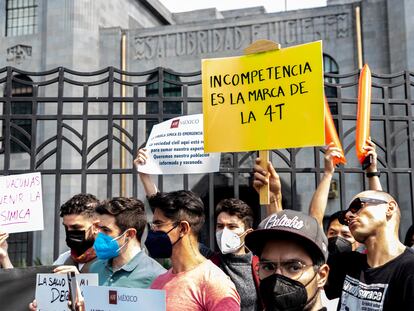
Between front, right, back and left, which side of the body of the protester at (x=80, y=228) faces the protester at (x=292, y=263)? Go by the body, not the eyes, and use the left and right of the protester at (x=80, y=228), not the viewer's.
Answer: left

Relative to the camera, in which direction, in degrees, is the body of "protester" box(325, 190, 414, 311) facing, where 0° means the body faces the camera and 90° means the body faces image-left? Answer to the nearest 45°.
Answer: approximately 45°

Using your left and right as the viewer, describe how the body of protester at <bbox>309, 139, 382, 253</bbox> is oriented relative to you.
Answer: facing the viewer and to the left of the viewer

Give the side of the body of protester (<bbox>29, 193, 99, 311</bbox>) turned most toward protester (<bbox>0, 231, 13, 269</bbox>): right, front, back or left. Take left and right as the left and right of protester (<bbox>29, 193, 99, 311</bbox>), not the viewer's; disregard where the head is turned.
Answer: right

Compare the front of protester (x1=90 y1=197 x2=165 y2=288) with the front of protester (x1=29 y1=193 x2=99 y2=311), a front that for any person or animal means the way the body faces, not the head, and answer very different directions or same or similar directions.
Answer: same or similar directions

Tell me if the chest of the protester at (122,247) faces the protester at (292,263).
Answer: no

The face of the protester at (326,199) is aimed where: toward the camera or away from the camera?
toward the camera

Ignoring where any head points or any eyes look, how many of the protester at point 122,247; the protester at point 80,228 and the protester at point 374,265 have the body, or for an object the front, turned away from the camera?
0

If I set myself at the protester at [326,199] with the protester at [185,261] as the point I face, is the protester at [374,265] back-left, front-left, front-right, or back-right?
front-left

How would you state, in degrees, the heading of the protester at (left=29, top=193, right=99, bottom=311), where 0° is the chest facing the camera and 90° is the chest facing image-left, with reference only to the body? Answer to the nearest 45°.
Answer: approximately 45°
